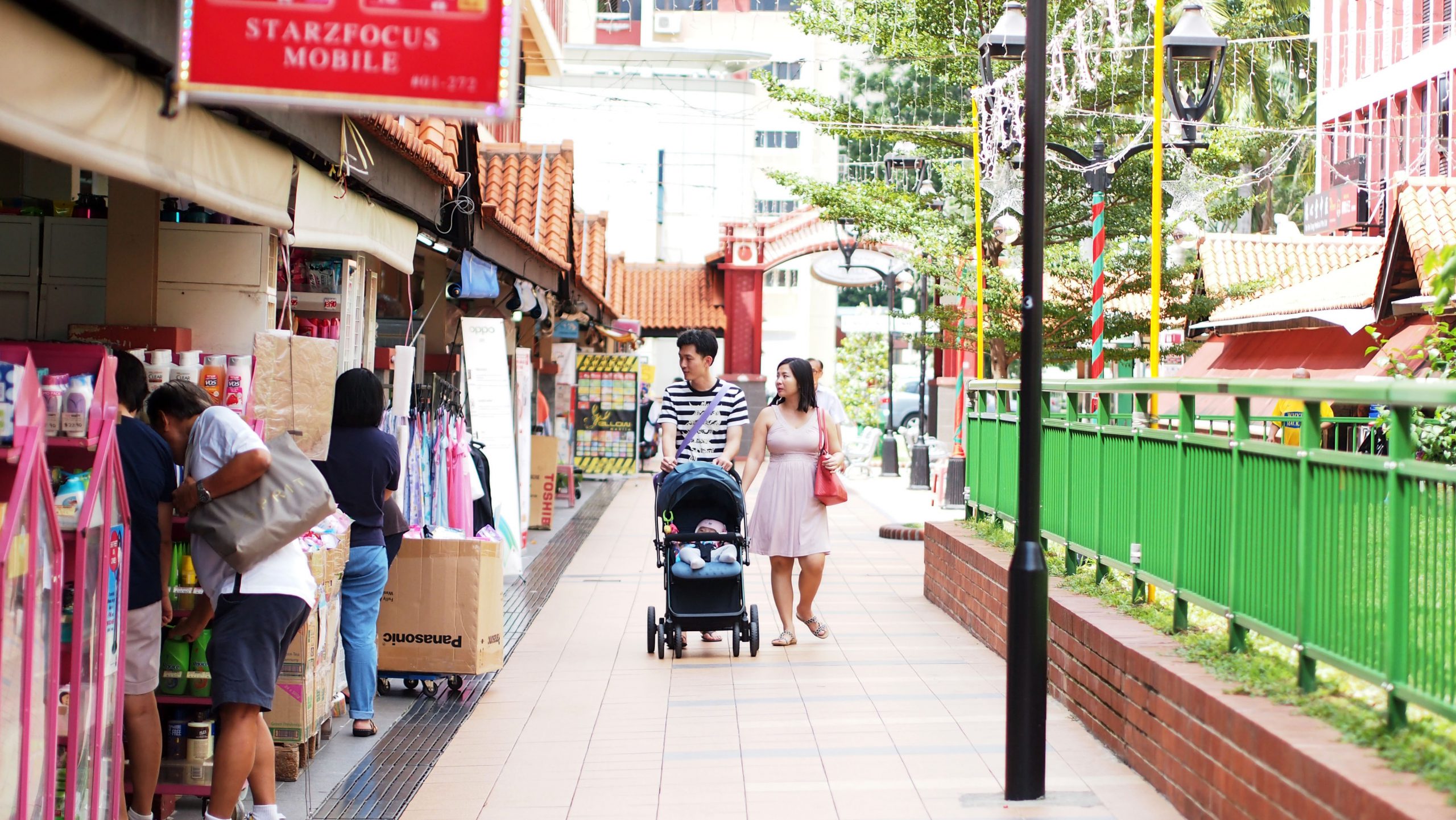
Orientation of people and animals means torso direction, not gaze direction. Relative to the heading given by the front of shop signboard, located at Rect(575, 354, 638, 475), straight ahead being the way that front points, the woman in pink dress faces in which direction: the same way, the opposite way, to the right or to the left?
the same way

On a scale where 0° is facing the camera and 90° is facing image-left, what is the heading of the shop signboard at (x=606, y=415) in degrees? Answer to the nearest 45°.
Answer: approximately 0°

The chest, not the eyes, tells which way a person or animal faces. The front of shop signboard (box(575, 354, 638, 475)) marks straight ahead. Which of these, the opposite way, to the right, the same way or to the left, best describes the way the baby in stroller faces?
the same way

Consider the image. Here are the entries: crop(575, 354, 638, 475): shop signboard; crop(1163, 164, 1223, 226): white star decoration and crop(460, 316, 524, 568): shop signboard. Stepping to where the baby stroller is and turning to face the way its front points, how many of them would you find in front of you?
0

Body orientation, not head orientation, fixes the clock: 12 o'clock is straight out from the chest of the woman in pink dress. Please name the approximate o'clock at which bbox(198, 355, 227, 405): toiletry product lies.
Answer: The toiletry product is roughly at 1 o'clock from the woman in pink dress.

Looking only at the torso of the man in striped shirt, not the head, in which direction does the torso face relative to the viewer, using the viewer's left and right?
facing the viewer

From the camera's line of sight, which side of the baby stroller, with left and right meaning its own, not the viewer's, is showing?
front

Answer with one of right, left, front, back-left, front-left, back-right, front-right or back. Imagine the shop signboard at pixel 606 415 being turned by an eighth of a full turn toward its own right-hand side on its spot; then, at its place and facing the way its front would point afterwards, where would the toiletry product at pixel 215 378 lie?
front-left

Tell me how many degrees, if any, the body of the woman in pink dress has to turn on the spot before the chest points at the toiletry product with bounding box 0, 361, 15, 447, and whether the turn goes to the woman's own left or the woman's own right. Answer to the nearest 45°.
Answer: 0° — they already face it

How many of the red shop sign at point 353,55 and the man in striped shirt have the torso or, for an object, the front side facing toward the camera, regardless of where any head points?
2

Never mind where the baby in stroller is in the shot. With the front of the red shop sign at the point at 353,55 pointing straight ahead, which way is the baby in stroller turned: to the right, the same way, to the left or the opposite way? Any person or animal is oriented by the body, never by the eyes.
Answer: the same way

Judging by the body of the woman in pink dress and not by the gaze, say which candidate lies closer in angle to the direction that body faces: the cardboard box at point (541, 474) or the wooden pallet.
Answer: the wooden pallet

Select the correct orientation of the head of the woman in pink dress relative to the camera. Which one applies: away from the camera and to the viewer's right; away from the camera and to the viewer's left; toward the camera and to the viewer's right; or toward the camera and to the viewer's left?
toward the camera and to the viewer's left

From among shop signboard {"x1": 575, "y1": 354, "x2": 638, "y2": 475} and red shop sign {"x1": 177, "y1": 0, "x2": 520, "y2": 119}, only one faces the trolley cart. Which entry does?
the shop signboard

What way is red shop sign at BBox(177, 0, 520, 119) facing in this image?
toward the camera

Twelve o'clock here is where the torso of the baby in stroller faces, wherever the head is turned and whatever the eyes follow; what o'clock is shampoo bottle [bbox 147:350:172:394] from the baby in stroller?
The shampoo bottle is roughly at 1 o'clock from the baby in stroller.

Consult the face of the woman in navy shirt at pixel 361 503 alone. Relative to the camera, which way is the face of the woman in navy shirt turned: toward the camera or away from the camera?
away from the camera
